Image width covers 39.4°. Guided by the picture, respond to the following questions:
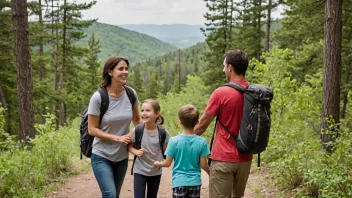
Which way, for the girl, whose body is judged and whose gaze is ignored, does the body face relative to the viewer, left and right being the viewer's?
facing the viewer

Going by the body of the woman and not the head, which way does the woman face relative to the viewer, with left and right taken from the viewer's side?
facing the viewer and to the right of the viewer

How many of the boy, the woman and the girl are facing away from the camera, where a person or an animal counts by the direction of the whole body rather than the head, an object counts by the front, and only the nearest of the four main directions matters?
1

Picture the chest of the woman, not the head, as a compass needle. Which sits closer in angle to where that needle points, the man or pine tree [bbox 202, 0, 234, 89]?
the man

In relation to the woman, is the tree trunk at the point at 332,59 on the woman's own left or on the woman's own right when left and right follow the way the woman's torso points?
on the woman's own left

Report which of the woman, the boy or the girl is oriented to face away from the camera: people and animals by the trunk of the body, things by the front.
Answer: the boy

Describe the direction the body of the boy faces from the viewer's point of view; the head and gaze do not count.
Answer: away from the camera

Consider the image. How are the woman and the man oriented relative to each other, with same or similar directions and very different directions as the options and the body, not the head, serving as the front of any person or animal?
very different directions

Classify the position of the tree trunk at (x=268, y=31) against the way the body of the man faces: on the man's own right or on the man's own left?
on the man's own right

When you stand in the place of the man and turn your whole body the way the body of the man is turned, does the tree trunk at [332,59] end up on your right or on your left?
on your right

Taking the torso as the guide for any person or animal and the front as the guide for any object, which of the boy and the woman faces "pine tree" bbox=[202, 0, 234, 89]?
the boy

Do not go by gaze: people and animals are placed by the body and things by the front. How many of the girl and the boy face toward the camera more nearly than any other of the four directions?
1

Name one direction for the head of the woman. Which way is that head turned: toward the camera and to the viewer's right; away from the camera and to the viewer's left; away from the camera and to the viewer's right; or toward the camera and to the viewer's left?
toward the camera and to the viewer's right

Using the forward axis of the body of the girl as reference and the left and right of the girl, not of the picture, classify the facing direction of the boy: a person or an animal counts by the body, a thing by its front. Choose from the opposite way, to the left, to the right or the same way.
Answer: the opposite way

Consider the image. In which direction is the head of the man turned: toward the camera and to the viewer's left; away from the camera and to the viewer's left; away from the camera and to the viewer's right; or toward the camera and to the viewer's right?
away from the camera and to the viewer's left

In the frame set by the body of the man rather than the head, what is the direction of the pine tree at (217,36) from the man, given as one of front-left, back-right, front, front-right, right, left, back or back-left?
front-right
